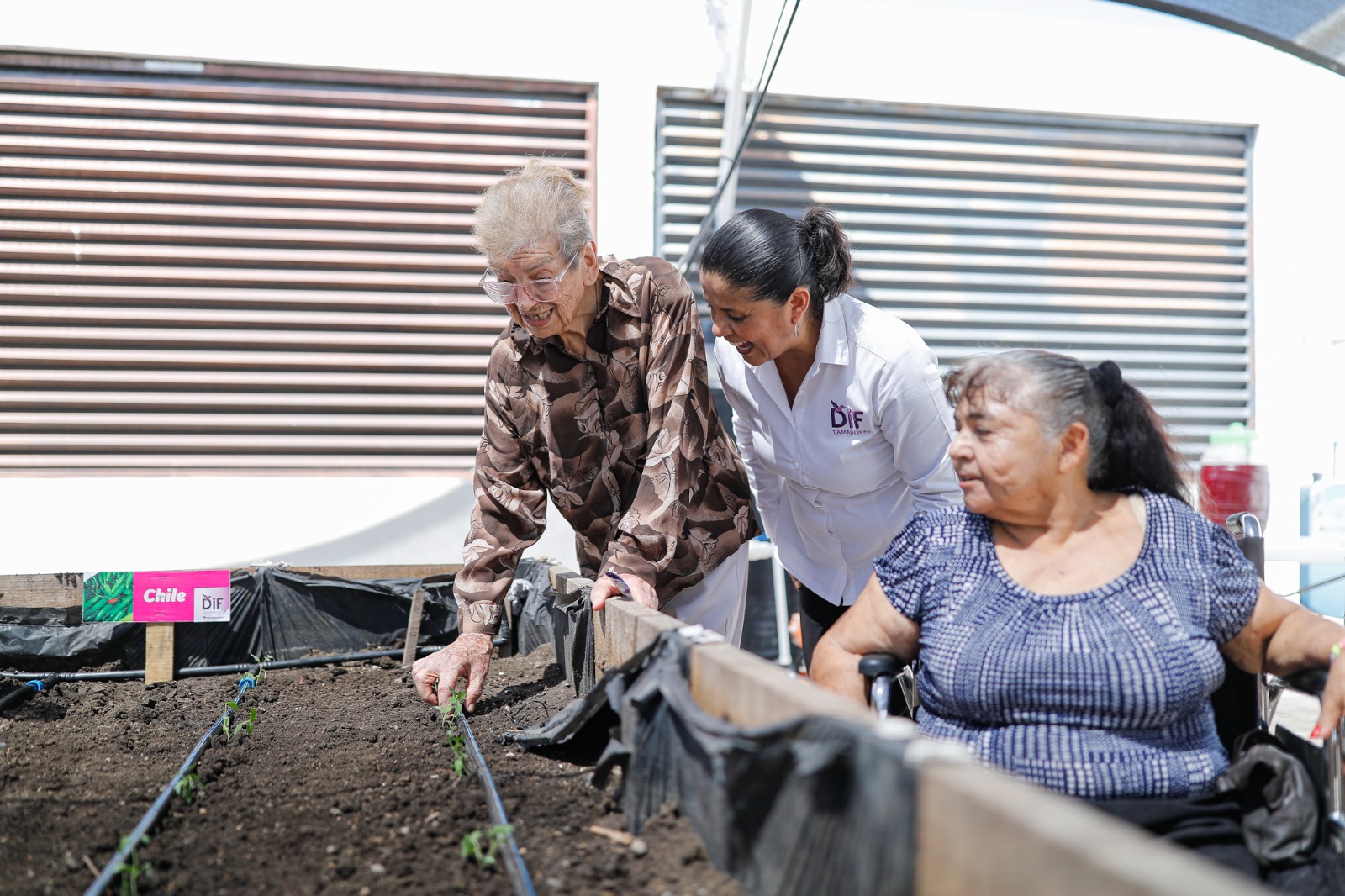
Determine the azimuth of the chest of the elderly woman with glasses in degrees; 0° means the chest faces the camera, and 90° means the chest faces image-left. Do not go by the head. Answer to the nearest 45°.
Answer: approximately 45°

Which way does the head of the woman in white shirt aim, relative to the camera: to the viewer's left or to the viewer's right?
to the viewer's left

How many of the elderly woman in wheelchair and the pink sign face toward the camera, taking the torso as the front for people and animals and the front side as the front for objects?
2

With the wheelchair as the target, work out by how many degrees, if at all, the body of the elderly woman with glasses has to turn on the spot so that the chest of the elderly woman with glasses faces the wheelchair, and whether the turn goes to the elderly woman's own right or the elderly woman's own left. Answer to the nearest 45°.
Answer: approximately 90° to the elderly woman's own left

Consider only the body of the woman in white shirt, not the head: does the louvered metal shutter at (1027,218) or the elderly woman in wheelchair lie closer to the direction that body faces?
the elderly woman in wheelchair

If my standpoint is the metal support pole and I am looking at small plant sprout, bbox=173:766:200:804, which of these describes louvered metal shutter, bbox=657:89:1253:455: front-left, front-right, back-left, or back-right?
back-left
